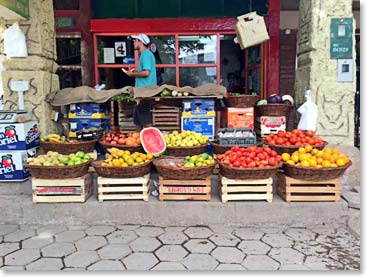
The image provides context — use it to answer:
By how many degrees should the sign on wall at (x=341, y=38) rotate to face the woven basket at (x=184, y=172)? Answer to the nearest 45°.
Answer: approximately 45° to its right

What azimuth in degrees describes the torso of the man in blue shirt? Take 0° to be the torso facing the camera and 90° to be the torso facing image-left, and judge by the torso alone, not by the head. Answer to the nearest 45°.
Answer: approximately 90°

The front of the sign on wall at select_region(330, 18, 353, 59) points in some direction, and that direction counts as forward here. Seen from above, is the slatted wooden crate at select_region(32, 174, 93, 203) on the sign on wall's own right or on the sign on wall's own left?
on the sign on wall's own right

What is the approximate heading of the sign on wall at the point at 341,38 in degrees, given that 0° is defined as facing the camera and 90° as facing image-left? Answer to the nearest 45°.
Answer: approximately 0°

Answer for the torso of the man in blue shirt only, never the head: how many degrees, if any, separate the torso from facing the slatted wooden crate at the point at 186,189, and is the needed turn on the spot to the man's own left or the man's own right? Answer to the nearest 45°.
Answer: approximately 90° to the man's own left

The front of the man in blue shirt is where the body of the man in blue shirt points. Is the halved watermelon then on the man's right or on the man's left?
on the man's left

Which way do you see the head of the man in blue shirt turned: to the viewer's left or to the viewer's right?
to the viewer's left

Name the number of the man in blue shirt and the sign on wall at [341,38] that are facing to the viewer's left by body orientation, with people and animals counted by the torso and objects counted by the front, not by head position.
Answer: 1
